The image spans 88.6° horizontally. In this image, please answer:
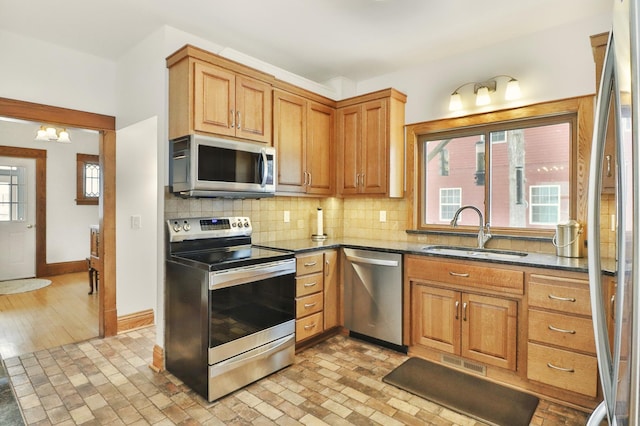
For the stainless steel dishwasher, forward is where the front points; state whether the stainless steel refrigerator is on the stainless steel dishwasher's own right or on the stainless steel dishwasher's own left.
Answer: on the stainless steel dishwasher's own left

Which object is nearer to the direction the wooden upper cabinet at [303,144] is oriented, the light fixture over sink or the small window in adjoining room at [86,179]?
the light fixture over sink

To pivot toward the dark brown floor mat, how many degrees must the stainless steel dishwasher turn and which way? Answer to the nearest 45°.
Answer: approximately 90° to its left

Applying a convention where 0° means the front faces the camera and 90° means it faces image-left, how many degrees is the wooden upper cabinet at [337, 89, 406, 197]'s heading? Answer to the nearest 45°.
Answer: approximately 45°

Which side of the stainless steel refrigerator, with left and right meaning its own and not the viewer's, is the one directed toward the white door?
front

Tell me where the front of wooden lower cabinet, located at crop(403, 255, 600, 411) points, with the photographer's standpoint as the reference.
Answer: facing the viewer and to the left of the viewer

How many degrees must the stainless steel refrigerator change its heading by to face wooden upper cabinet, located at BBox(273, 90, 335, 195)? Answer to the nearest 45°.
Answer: approximately 45° to its right

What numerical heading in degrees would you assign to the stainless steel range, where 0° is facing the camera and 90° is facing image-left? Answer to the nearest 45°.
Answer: approximately 315°

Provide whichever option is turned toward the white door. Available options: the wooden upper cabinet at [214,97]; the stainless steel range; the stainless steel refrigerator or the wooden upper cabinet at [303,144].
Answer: the stainless steel refrigerator

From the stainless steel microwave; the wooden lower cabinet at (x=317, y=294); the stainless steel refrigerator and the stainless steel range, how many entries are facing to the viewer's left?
1

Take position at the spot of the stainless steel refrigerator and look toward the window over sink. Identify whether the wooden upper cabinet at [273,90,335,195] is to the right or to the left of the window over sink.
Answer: left

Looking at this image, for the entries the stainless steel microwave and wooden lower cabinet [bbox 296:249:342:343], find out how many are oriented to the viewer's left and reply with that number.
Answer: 0

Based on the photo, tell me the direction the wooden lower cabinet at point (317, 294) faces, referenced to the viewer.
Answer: facing the viewer and to the right of the viewer

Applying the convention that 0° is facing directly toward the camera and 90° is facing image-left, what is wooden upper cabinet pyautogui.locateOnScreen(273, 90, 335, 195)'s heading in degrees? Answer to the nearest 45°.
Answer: approximately 315°

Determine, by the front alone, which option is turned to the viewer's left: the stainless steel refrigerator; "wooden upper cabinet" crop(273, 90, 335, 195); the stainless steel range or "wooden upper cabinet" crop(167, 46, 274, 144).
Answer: the stainless steel refrigerator

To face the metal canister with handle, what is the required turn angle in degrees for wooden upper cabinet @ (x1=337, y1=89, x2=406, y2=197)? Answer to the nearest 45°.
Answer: approximately 90° to its left
